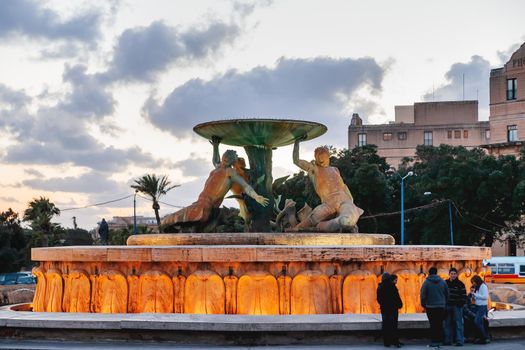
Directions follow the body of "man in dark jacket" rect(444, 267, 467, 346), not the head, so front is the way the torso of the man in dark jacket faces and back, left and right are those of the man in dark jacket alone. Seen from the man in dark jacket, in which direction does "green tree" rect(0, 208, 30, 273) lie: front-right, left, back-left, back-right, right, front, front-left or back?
back-right

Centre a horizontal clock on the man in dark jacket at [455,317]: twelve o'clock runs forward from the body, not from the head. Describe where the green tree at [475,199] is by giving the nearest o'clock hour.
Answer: The green tree is roughly at 6 o'clock from the man in dark jacket.

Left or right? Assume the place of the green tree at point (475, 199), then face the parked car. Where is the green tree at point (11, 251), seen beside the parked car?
right

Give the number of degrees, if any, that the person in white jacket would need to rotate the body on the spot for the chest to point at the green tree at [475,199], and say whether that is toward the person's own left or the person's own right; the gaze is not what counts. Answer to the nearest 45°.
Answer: approximately 90° to the person's own right

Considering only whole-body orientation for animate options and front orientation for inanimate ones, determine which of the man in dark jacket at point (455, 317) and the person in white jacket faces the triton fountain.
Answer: the person in white jacket

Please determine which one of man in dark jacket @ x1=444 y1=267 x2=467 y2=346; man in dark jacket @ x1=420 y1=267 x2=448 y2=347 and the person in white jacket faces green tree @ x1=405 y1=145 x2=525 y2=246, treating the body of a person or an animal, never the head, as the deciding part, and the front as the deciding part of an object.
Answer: man in dark jacket @ x1=420 y1=267 x2=448 y2=347

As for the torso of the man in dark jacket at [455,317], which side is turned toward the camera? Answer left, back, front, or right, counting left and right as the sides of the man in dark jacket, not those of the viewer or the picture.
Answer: front

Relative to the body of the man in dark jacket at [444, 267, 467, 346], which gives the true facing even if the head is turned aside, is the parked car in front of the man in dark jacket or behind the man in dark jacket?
behind

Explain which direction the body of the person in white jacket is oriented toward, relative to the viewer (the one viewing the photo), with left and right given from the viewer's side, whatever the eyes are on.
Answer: facing to the left of the viewer

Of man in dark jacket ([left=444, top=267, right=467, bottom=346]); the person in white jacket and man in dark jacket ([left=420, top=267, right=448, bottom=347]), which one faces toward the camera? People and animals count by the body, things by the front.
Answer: man in dark jacket ([left=444, top=267, right=467, bottom=346])

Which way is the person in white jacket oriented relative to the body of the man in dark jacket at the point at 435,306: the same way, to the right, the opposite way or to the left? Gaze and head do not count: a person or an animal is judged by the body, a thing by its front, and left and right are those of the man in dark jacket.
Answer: to the left

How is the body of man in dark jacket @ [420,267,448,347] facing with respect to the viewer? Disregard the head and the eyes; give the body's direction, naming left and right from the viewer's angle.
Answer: facing away from the viewer

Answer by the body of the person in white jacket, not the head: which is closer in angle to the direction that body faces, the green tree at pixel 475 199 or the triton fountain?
the triton fountain

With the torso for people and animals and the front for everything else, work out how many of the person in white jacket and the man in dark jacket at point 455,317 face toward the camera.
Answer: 1

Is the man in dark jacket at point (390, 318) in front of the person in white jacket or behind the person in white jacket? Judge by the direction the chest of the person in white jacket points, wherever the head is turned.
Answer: in front
